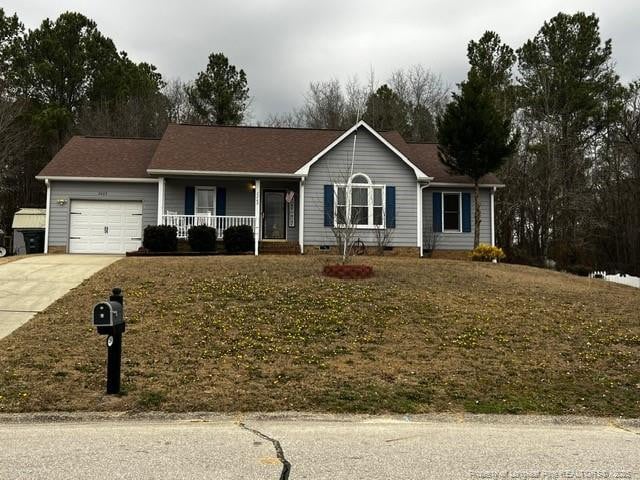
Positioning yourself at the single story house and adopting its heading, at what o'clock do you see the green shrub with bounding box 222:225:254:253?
The green shrub is roughly at 1 o'clock from the single story house.

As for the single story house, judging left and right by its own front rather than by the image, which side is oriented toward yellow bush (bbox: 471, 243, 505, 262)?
left

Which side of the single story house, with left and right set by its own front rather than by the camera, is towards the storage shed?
right

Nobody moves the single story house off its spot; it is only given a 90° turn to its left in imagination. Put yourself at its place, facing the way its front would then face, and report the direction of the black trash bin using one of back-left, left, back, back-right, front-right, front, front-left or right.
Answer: back

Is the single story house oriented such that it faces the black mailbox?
yes

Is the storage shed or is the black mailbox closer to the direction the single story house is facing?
the black mailbox

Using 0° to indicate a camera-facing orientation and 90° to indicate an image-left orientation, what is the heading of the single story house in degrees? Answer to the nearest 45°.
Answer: approximately 0°

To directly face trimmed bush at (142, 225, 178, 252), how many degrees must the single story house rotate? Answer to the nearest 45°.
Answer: approximately 45° to its right
